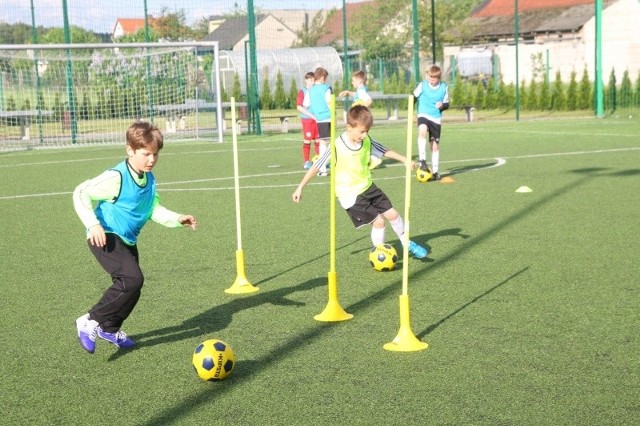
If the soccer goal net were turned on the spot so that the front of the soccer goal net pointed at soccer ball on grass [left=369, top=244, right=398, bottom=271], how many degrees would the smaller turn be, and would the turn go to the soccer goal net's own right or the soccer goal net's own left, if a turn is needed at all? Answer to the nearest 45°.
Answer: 0° — it already faces it

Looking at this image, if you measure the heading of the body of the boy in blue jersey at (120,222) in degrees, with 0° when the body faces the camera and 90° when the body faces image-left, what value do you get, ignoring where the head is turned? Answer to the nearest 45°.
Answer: approximately 315°

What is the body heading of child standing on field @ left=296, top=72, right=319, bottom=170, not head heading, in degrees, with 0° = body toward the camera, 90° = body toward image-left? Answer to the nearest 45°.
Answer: approximately 315°

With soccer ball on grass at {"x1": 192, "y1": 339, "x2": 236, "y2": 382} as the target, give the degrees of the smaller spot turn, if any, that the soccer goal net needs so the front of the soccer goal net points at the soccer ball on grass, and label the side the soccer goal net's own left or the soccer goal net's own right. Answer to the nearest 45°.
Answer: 0° — it already faces it

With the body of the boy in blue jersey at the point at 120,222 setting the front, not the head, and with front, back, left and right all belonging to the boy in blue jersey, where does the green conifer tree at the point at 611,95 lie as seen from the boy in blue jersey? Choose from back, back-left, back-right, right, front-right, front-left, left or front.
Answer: left

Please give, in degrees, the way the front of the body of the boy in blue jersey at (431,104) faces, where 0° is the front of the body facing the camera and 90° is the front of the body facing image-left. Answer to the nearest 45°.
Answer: approximately 0°

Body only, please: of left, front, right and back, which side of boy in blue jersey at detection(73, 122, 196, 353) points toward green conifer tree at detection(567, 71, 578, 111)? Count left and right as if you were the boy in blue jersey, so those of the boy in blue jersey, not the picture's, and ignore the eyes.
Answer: left

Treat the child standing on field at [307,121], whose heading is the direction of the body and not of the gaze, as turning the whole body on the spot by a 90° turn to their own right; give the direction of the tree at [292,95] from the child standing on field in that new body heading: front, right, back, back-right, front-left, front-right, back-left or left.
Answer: back-right
